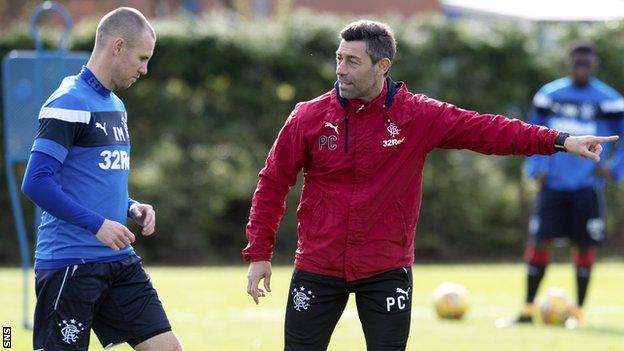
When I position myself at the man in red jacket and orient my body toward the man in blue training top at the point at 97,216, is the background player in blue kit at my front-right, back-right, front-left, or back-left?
back-right

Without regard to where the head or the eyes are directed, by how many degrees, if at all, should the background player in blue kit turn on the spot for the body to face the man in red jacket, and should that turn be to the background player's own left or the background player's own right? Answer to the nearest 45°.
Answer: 0° — they already face them

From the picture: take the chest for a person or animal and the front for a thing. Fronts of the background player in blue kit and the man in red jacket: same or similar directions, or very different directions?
same or similar directions

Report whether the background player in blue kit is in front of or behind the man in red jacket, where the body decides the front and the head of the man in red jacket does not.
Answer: behind

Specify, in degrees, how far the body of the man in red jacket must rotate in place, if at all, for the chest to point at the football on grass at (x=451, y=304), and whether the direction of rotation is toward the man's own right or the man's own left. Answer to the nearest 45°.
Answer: approximately 180°

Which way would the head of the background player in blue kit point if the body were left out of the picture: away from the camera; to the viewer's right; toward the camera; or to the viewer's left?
toward the camera

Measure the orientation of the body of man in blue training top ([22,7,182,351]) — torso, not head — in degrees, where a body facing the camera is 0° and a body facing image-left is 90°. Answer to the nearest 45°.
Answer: approximately 315°

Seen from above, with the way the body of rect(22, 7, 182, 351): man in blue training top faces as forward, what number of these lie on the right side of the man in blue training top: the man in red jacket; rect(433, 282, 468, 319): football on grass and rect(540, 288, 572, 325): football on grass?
0

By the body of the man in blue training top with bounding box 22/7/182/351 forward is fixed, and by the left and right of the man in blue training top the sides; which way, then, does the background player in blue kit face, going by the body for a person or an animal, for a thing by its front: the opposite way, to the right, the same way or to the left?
to the right

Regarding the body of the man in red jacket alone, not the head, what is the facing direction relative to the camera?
toward the camera

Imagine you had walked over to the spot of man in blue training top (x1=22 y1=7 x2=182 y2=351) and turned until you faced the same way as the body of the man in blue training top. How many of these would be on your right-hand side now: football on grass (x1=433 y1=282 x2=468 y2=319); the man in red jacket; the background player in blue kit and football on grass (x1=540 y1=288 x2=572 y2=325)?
0

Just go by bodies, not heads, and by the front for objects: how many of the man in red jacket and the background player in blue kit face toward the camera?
2
